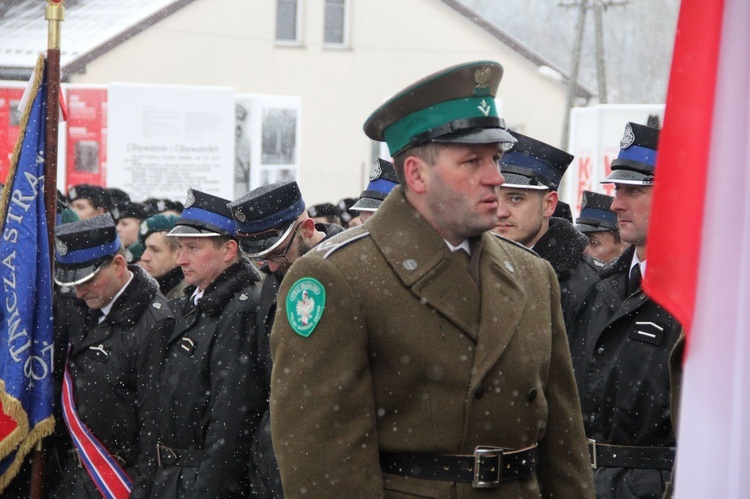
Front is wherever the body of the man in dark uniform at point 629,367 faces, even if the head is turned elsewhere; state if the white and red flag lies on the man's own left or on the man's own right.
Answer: on the man's own left

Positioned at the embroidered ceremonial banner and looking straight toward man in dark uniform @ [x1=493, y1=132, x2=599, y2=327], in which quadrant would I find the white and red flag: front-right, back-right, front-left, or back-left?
front-right

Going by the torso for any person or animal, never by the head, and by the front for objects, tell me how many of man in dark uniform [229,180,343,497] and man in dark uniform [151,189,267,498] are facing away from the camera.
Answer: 0

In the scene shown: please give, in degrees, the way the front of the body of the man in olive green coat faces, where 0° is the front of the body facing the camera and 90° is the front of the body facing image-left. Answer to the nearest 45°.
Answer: approximately 315°

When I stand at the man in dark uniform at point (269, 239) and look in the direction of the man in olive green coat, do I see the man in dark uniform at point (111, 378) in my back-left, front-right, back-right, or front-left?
back-right
